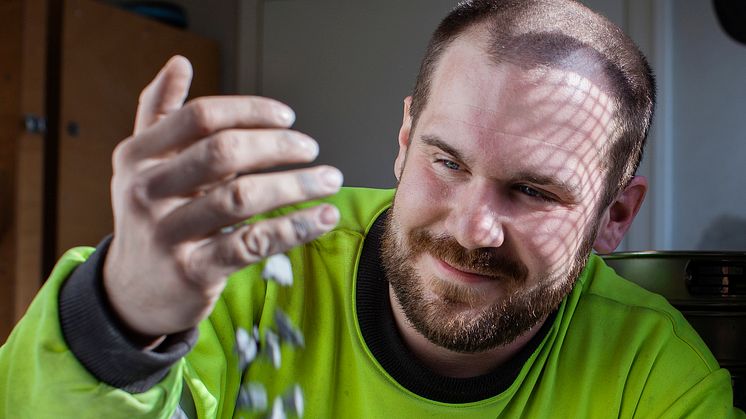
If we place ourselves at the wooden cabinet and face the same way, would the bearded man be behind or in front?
in front

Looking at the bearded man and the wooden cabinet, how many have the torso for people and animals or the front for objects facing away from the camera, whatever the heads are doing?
0

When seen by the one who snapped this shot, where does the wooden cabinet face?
facing the viewer and to the right of the viewer

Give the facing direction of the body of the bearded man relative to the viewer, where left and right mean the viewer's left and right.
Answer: facing the viewer

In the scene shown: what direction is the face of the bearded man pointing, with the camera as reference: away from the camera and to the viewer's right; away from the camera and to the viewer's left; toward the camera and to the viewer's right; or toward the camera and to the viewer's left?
toward the camera and to the viewer's left

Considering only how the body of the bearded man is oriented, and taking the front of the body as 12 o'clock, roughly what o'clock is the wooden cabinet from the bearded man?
The wooden cabinet is roughly at 5 o'clock from the bearded man.
